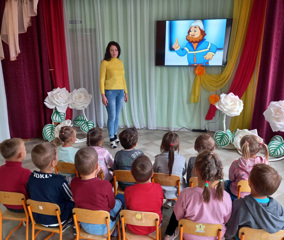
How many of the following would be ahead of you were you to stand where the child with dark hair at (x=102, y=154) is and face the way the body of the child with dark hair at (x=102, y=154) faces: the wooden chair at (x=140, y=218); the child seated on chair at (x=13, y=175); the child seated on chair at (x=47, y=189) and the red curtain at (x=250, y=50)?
1

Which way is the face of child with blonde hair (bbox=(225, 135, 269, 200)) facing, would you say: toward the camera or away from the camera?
away from the camera

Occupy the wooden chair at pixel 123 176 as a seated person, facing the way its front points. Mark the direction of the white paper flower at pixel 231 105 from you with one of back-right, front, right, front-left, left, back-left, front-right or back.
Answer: front-right

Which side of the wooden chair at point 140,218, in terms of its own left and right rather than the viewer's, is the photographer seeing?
back

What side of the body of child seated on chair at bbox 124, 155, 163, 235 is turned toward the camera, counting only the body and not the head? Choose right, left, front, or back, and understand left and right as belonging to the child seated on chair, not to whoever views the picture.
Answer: back

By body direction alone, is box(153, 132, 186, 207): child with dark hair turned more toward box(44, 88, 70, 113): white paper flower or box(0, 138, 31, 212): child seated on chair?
the white paper flower

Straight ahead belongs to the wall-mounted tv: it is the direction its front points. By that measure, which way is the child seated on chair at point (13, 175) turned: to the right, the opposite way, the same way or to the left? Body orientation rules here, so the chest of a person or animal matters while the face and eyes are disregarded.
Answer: the opposite way

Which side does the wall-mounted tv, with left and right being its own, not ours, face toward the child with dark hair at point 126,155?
front

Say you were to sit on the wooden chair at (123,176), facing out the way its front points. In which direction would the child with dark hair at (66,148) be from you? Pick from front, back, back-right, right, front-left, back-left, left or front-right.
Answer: front-left

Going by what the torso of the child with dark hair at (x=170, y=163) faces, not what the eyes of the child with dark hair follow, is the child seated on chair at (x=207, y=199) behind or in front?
behind

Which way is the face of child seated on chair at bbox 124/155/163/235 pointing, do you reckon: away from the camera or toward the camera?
away from the camera

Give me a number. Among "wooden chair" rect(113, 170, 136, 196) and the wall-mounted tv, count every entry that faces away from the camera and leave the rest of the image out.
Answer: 1

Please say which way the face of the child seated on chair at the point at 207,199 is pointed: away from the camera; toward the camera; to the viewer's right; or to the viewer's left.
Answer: away from the camera
